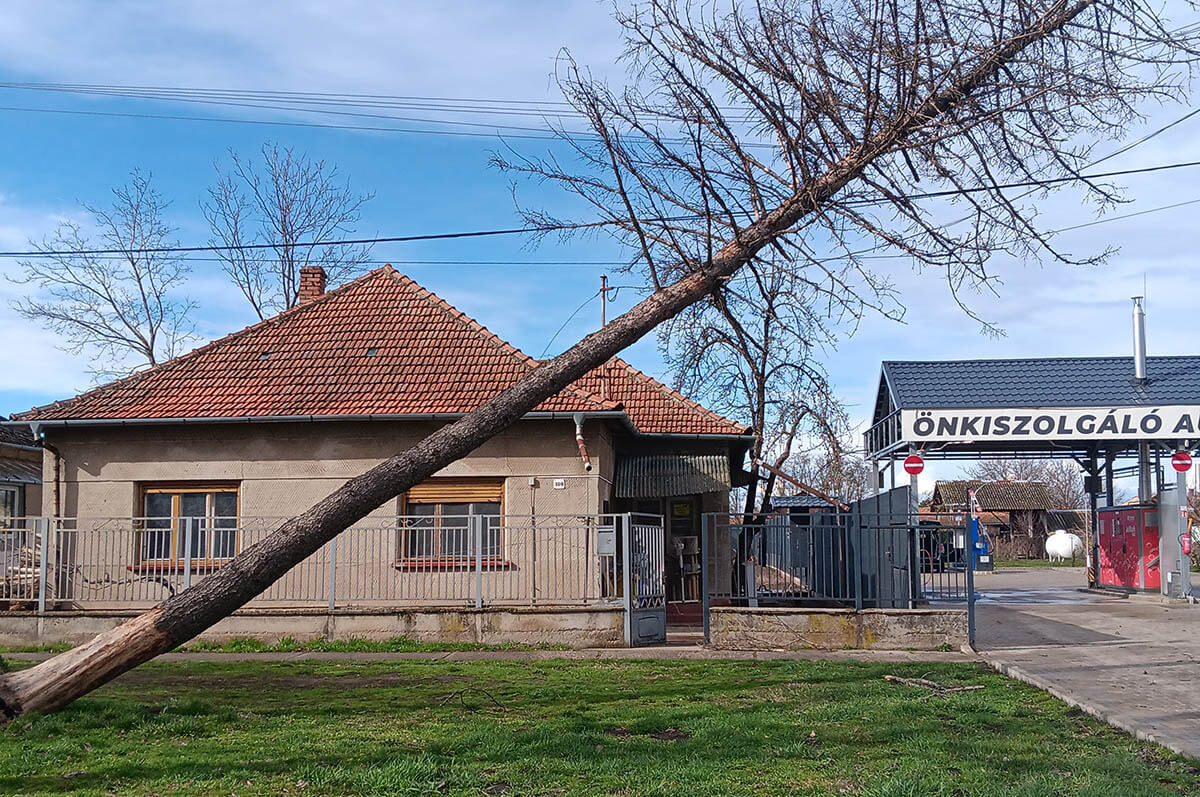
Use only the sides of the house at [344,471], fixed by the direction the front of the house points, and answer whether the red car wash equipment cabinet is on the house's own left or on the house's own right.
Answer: on the house's own left

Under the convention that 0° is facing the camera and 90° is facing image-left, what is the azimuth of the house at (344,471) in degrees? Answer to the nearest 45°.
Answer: approximately 0°

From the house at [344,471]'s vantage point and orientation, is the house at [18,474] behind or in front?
behind
